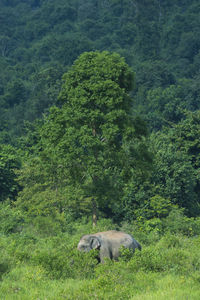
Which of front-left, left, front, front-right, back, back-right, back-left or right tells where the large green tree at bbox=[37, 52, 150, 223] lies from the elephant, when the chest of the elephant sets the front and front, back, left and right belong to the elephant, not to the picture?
right

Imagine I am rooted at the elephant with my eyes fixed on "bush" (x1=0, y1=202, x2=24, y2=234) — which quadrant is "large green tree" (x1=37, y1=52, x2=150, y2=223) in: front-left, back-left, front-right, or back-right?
front-right

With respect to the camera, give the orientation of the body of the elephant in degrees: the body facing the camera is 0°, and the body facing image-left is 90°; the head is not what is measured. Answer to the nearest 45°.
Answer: approximately 90°

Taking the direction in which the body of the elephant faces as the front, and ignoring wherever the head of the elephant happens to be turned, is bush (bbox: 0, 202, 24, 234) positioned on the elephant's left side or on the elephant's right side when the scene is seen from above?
on the elephant's right side

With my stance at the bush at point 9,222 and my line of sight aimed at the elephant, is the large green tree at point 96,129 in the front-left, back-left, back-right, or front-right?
front-left
